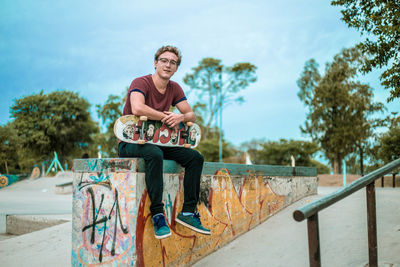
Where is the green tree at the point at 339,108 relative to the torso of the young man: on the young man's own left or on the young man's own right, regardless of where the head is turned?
on the young man's own left

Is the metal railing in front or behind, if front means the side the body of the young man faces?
in front

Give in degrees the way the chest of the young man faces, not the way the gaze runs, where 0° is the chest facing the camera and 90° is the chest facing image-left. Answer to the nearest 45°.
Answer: approximately 315°

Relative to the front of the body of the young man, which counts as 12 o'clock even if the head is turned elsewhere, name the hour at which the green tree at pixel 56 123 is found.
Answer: The green tree is roughly at 7 o'clock from the young man.

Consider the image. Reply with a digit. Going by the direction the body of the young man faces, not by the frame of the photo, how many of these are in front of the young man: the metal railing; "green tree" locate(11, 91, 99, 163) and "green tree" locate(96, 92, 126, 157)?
1

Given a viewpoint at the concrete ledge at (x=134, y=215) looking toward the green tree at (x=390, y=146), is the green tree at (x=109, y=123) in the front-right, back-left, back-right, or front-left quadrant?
front-left

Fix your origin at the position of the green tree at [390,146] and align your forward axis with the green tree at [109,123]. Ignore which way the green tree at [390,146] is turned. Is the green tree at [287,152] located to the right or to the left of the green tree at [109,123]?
right

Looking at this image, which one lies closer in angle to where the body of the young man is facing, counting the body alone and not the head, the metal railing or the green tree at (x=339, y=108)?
the metal railing

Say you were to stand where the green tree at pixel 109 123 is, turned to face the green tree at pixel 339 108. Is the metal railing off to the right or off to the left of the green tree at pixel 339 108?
right

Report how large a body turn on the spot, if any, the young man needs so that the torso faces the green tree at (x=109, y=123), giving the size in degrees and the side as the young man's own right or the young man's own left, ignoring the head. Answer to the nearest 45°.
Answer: approximately 135° to the young man's own left

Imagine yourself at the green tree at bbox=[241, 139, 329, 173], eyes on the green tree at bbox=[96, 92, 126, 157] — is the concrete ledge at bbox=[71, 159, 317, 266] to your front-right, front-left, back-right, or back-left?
front-left
